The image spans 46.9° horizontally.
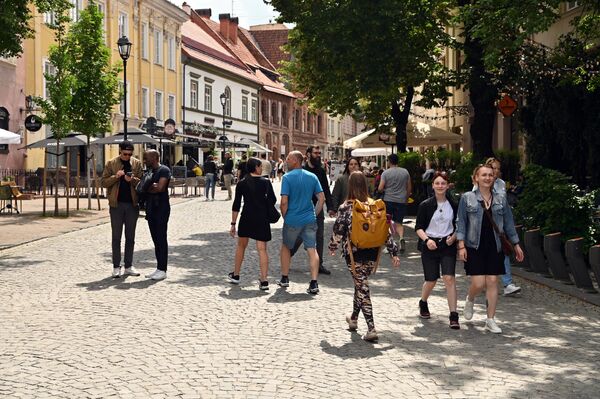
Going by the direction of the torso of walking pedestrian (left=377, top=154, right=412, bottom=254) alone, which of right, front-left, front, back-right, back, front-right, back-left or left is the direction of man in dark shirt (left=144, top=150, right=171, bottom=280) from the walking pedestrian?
back-left

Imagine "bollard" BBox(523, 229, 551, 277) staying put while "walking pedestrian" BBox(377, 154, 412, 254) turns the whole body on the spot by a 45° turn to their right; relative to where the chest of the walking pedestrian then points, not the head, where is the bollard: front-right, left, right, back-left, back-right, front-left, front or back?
right

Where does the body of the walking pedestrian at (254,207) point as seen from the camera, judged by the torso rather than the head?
away from the camera

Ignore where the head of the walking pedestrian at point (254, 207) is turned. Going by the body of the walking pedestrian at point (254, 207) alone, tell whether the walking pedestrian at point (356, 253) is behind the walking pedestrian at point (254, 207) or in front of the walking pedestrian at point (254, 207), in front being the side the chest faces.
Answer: behind

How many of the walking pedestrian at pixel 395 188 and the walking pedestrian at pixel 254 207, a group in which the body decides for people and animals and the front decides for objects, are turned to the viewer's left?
0

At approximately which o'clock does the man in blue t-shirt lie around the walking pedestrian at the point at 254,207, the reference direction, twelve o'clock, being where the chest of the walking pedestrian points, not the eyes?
The man in blue t-shirt is roughly at 4 o'clock from the walking pedestrian.

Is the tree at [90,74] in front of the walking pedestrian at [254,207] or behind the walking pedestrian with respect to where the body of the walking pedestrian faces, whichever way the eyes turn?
in front

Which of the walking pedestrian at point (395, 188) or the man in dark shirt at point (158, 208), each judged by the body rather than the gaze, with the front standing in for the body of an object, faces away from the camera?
the walking pedestrian

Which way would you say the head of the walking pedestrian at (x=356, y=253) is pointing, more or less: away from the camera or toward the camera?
away from the camera

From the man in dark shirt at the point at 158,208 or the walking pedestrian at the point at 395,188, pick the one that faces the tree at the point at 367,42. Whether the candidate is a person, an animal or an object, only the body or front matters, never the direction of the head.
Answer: the walking pedestrian

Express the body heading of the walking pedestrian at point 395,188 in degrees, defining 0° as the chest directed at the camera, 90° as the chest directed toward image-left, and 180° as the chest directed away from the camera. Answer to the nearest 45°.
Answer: approximately 180°
